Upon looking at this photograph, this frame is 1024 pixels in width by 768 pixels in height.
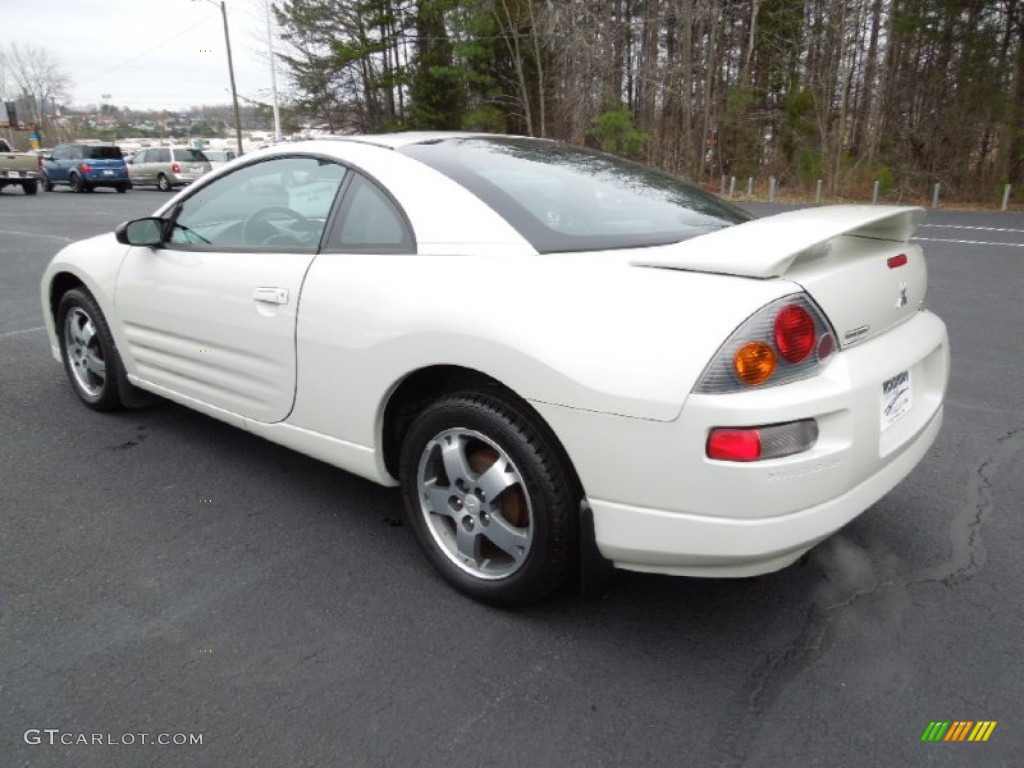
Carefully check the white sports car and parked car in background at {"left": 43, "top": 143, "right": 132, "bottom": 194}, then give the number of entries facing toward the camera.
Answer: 0

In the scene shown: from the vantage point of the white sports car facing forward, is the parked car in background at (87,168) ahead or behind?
ahead

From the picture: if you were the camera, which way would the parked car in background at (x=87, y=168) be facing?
facing away from the viewer and to the left of the viewer

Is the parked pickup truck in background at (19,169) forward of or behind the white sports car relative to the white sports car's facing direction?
forward

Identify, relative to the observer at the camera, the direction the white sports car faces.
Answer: facing away from the viewer and to the left of the viewer

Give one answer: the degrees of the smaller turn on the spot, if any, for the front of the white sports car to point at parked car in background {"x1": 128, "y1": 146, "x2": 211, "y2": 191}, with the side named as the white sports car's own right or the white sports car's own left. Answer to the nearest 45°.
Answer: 0° — it already faces it

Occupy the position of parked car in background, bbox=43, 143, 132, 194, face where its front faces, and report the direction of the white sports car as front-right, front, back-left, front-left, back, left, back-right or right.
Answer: back-left

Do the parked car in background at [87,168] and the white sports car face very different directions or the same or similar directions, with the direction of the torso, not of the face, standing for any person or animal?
same or similar directions
